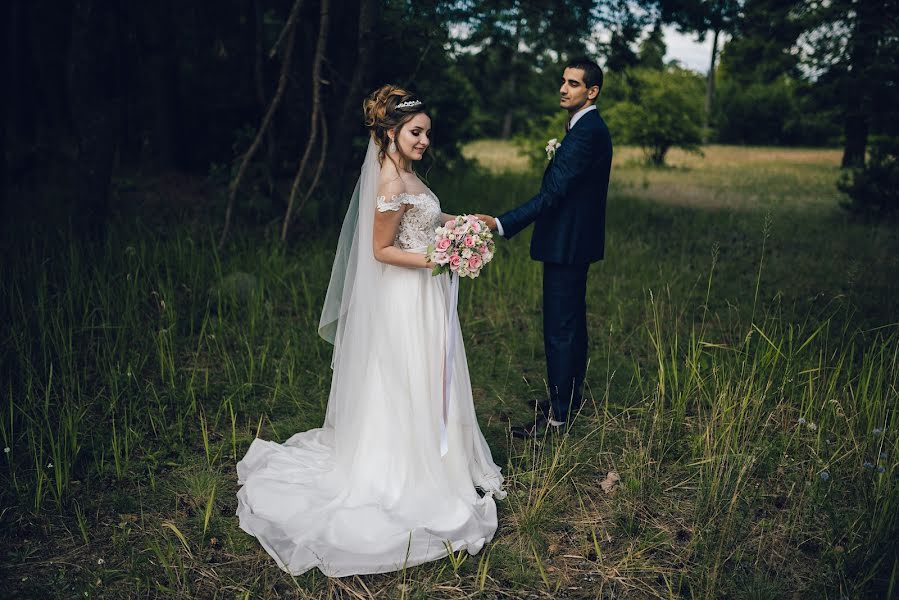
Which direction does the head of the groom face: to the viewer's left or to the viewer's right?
to the viewer's left

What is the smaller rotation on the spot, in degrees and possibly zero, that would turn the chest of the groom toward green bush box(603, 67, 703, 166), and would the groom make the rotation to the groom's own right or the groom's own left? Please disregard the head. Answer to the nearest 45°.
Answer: approximately 90° to the groom's own right

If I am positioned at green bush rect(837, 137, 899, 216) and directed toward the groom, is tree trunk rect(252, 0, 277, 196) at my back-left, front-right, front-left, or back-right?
front-right

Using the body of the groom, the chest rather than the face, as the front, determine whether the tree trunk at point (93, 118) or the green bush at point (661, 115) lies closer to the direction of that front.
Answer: the tree trunk

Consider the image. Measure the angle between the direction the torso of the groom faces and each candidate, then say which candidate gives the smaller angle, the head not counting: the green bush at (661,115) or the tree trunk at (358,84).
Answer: the tree trunk

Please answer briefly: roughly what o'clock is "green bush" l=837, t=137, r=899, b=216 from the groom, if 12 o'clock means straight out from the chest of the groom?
The green bush is roughly at 4 o'clock from the groom.

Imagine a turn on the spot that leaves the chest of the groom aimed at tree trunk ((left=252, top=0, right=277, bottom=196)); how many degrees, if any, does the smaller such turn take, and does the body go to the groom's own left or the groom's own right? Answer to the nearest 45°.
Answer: approximately 45° to the groom's own right

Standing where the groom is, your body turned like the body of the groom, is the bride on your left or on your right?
on your left

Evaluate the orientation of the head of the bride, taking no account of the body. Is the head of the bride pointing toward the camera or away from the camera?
toward the camera

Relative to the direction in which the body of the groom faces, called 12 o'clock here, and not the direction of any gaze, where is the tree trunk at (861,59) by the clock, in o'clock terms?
The tree trunk is roughly at 4 o'clock from the groom.

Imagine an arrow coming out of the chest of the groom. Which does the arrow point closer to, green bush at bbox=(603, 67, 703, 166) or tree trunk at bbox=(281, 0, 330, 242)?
the tree trunk

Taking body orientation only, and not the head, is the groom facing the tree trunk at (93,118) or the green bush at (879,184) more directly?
the tree trunk

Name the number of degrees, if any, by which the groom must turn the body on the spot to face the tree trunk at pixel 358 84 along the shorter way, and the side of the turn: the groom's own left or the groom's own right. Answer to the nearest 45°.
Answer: approximately 45° to the groom's own right

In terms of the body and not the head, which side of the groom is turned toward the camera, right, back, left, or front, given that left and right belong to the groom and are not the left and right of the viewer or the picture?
left

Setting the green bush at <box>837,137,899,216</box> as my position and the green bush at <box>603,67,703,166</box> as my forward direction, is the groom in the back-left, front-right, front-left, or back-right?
back-left
